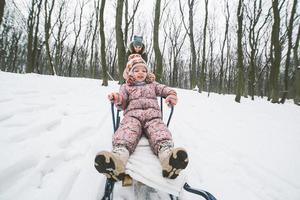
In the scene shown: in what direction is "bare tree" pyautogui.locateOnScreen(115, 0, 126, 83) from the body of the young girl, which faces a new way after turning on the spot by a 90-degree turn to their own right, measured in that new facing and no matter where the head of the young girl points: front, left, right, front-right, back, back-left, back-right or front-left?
right

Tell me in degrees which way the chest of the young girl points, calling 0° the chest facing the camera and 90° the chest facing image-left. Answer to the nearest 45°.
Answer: approximately 0°

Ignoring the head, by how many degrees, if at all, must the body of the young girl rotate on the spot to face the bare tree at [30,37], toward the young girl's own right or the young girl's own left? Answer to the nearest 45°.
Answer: approximately 135° to the young girl's own right
